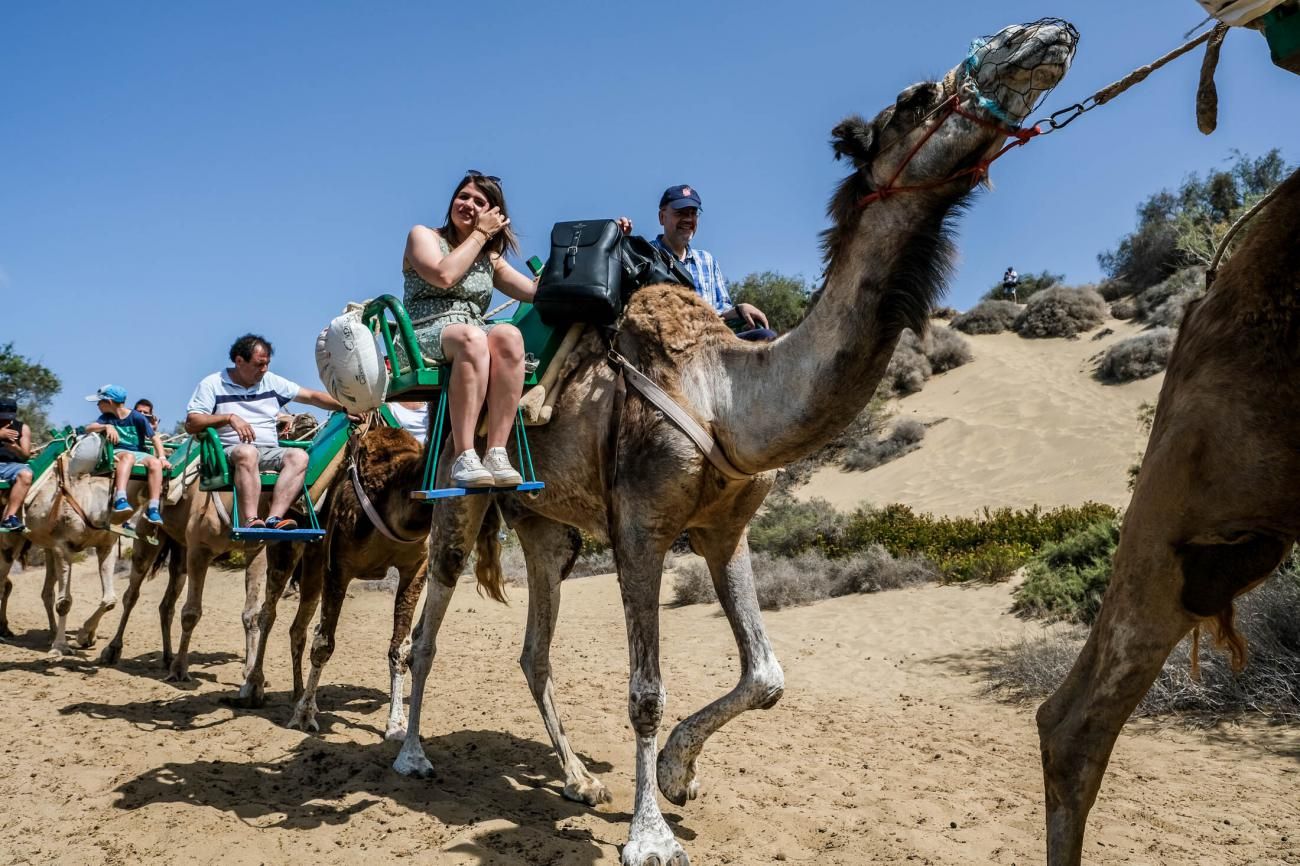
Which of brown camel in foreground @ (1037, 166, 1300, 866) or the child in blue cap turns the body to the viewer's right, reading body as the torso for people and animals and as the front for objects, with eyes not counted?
the brown camel in foreground

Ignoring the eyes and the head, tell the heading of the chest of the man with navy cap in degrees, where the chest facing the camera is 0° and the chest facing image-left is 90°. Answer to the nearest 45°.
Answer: approximately 315°

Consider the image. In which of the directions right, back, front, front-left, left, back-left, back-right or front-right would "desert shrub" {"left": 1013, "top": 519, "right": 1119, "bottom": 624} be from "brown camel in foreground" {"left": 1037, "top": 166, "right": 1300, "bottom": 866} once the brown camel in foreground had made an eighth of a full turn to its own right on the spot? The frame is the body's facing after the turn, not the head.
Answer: back-left

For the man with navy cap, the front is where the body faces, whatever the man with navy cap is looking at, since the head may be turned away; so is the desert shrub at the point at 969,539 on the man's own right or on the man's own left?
on the man's own left

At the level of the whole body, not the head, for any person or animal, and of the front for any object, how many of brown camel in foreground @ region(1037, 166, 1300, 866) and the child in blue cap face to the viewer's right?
1

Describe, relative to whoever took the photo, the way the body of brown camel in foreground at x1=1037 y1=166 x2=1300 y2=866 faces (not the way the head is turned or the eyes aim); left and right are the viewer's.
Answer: facing to the right of the viewer

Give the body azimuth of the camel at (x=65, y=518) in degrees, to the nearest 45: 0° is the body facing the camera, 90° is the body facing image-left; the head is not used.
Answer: approximately 315°

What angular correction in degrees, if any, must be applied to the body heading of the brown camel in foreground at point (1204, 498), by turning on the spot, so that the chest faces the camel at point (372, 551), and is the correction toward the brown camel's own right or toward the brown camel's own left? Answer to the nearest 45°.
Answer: approximately 135° to the brown camel's own left
